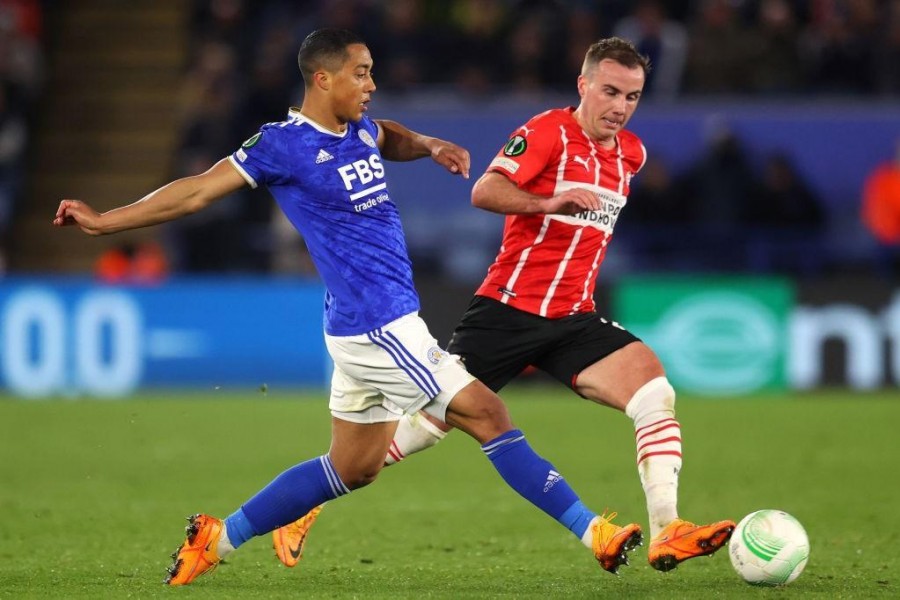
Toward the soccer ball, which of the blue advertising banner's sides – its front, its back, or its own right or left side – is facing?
front

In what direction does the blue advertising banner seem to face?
toward the camera

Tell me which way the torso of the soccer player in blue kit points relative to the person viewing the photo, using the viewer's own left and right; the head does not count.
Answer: facing the viewer and to the right of the viewer

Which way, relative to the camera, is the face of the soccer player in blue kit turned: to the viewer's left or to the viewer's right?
to the viewer's right

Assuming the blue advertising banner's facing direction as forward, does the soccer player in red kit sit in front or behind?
in front

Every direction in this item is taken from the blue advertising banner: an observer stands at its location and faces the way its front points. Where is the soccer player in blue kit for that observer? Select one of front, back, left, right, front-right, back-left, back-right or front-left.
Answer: front

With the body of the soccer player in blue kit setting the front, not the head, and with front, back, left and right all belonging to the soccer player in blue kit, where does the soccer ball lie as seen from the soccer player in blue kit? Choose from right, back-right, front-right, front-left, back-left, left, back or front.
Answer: front-left

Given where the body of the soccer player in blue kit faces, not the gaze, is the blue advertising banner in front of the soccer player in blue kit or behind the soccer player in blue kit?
behind

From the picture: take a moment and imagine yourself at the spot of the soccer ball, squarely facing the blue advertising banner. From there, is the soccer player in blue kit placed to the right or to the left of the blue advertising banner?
left

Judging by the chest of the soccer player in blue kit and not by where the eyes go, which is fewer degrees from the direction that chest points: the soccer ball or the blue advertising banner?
the soccer ball

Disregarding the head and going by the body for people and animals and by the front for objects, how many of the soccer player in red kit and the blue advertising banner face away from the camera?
0
